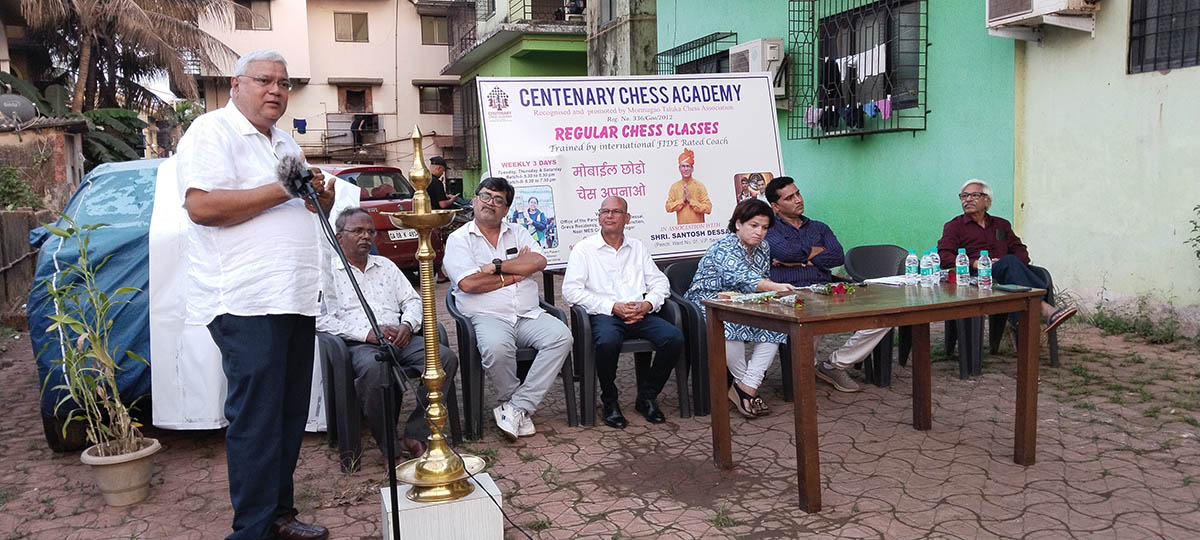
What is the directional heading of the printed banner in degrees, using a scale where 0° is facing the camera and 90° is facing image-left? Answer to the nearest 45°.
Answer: approximately 0°

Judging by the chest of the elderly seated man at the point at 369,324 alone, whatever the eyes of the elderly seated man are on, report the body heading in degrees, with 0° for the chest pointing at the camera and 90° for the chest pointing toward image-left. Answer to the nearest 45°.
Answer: approximately 315°

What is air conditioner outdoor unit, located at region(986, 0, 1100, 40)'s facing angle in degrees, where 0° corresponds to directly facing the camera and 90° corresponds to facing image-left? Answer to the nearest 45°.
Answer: approximately 45°

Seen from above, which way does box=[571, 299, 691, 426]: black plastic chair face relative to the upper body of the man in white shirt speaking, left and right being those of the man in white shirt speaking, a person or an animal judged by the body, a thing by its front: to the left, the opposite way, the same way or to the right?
to the right

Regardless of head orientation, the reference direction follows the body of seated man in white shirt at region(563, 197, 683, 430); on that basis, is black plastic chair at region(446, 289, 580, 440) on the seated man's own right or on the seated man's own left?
on the seated man's own right

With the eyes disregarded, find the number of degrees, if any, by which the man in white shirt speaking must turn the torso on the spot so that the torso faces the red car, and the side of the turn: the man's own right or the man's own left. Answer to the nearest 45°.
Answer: approximately 135° to the man's own left

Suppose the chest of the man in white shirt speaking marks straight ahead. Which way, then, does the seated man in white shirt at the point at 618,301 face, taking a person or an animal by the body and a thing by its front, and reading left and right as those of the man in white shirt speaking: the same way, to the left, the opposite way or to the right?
to the right

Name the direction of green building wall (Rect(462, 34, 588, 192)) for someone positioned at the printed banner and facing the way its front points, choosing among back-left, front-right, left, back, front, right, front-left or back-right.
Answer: back

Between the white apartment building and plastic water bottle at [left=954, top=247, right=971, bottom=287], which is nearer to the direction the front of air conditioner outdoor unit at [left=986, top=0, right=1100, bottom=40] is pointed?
the plastic water bottle
